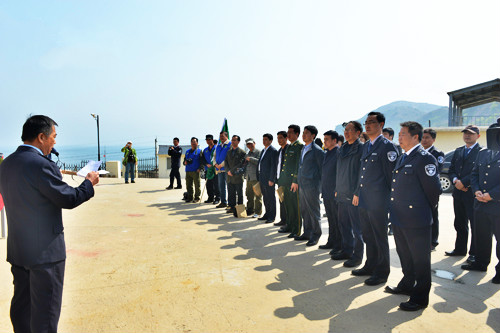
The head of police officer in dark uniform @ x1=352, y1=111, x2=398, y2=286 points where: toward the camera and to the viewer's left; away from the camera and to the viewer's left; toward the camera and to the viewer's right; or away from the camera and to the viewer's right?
toward the camera and to the viewer's left

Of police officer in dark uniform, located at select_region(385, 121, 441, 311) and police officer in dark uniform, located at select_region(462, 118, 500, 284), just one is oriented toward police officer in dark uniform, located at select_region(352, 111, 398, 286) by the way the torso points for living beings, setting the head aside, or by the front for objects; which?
police officer in dark uniform, located at select_region(462, 118, 500, 284)

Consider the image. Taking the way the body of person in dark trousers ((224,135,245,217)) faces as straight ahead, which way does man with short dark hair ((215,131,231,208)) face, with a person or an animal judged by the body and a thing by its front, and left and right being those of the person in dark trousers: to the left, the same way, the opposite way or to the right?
the same way

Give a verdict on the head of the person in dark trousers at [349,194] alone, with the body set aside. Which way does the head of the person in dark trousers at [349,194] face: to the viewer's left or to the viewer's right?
to the viewer's left

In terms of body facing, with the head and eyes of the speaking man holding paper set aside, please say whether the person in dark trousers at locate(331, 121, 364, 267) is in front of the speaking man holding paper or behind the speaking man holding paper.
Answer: in front

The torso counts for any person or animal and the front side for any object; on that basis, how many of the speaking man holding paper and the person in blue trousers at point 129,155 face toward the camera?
1

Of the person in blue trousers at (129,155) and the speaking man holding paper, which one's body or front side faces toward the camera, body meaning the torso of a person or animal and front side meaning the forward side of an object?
the person in blue trousers

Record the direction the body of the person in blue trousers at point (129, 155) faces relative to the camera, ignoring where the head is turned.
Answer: toward the camera

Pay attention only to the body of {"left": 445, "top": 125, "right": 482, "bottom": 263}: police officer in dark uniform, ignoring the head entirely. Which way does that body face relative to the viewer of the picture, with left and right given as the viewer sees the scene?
facing the viewer and to the left of the viewer

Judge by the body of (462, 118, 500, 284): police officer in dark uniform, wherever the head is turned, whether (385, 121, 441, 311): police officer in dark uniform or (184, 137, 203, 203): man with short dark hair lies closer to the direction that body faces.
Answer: the police officer in dark uniform

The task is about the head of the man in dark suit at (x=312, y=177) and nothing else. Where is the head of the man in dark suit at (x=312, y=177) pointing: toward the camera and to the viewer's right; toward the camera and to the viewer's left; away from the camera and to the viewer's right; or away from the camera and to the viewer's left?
toward the camera and to the viewer's left

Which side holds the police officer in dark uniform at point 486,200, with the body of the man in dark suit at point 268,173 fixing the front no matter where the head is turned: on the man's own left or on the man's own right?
on the man's own left

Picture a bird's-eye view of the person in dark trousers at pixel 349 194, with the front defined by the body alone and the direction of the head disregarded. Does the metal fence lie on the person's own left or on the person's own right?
on the person's own right
